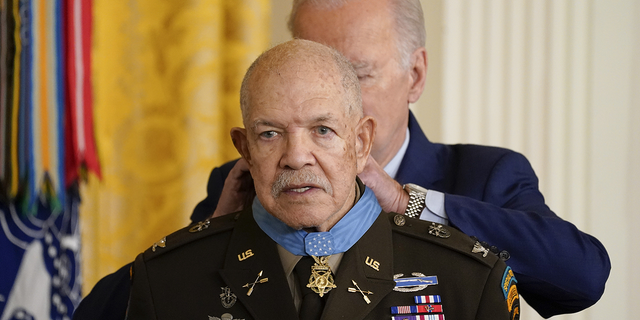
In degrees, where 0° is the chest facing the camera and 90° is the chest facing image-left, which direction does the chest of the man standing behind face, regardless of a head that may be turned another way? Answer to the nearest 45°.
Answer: approximately 45°

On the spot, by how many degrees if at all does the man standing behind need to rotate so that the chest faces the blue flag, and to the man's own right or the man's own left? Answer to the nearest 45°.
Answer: approximately 90° to the man's own right

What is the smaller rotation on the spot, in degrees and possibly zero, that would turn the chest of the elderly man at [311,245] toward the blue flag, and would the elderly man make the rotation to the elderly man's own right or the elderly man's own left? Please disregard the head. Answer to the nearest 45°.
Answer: approximately 135° to the elderly man's own right

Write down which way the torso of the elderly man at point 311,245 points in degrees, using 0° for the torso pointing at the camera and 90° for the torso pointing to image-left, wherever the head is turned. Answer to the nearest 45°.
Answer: approximately 0°
